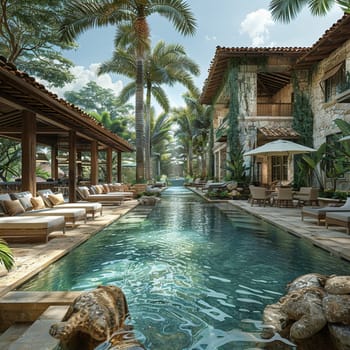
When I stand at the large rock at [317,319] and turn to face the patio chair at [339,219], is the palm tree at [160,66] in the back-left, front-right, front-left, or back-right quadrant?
front-left

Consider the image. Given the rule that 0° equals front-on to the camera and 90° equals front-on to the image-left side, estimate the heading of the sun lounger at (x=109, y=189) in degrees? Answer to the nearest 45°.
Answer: approximately 270°

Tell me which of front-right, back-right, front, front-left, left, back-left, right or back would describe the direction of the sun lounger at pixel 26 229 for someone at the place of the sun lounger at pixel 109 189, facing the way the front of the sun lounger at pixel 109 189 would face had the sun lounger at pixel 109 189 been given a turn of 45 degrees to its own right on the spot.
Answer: front-right

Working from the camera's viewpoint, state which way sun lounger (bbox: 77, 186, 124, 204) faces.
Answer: facing to the right of the viewer

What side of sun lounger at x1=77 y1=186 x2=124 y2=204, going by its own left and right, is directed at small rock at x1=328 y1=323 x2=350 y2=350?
right

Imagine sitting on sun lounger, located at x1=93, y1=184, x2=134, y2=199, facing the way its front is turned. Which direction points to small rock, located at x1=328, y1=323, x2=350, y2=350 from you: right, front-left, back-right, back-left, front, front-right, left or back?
right

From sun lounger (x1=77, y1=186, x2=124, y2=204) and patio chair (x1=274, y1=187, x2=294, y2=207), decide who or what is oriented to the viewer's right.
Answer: the sun lounger

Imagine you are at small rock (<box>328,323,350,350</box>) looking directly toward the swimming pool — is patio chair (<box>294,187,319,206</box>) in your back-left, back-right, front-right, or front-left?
front-right

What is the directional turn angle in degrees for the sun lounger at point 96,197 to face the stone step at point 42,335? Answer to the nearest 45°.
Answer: approximately 90° to its right
